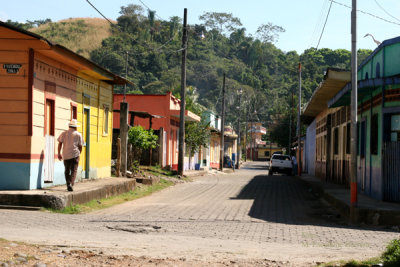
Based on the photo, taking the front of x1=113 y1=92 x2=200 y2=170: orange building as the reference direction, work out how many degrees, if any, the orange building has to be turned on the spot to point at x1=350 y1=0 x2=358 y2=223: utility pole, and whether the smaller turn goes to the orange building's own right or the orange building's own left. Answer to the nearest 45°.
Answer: approximately 90° to the orange building's own right

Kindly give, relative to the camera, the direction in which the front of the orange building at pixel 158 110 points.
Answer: facing to the right of the viewer

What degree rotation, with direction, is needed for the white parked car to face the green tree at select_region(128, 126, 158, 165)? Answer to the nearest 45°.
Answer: approximately 180°

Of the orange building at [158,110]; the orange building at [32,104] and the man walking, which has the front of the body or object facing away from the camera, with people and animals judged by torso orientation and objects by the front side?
the man walking

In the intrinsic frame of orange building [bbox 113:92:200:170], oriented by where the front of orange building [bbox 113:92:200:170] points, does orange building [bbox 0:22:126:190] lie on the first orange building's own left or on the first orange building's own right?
on the first orange building's own right

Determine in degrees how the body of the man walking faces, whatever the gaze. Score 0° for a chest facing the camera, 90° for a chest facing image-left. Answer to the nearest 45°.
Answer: approximately 180°

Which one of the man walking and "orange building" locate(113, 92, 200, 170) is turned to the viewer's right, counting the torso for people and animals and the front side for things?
the orange building
